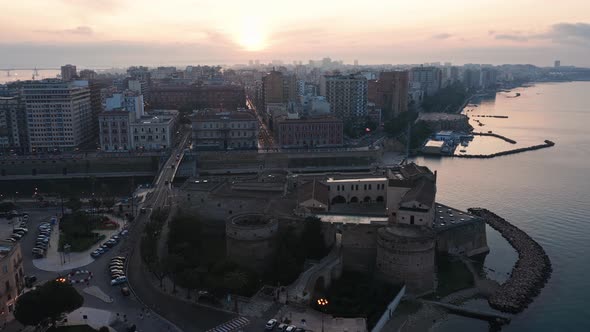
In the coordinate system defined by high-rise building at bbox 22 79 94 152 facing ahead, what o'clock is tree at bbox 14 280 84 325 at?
The tree is roughly at 12 o'clock from the high-rise building.

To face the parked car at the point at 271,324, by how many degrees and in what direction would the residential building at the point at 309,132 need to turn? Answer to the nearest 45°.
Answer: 0° — it already faces it

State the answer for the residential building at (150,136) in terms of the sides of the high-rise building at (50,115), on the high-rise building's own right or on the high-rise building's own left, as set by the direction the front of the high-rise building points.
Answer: on the high-rise building's own left

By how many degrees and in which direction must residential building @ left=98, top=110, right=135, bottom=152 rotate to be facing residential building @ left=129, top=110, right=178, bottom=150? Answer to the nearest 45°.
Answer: approximately 90° to its left

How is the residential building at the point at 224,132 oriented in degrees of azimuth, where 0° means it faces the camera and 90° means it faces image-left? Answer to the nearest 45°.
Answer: approximately 0°

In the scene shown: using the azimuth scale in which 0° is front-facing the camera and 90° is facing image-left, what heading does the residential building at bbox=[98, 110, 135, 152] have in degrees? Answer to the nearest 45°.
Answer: approximately 0°

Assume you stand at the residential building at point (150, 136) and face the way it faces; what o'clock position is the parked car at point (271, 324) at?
The parked car is roughly at 12 o'clock from the residential building.
